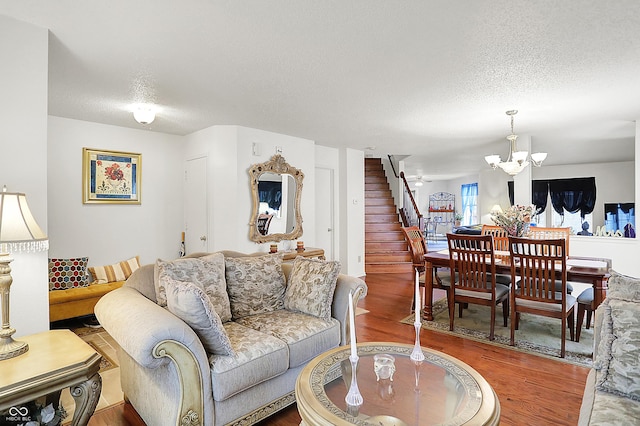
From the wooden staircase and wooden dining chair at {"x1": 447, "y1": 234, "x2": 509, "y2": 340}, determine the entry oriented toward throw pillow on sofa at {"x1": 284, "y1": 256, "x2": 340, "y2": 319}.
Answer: the wooden staircase

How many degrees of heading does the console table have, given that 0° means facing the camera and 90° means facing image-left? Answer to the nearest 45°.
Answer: approximately 0°

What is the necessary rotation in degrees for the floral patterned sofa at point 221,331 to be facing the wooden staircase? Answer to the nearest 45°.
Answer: approximately 90° to its left

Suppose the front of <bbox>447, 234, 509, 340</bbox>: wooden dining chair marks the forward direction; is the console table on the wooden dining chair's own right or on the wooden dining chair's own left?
on the wooden dining chair's own left

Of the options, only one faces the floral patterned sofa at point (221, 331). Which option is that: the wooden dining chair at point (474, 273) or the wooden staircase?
the wooden staircase

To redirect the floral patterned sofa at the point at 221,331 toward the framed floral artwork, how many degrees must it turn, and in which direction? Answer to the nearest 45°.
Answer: approximately 180°

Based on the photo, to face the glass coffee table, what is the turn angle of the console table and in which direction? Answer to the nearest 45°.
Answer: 0° — it already faces it

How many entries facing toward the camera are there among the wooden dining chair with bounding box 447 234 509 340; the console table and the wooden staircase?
2

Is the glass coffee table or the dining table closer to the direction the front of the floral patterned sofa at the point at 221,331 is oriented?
the glass coffee table

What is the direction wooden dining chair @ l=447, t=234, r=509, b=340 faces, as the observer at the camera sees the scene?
facing away from the viewer and to the right of the viewer
